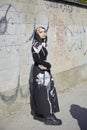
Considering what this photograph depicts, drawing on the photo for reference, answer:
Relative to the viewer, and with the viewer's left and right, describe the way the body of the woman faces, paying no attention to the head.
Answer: facing the viewer and to the right of the viewer
